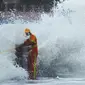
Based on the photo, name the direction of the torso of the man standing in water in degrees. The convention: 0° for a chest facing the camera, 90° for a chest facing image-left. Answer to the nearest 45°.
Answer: approximately 90°
